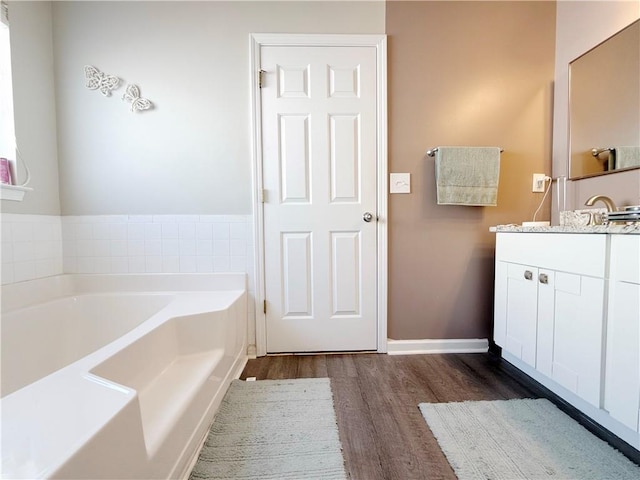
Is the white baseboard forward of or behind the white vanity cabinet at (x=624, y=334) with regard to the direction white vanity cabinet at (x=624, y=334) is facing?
forward

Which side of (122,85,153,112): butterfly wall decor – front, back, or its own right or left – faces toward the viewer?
front

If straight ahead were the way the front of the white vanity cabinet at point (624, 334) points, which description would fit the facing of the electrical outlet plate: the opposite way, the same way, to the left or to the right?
to the left

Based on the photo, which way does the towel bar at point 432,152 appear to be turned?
toward the camera

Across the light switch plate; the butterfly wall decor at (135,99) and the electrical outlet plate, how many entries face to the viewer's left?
0

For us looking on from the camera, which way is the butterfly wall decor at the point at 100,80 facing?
facing the viewer

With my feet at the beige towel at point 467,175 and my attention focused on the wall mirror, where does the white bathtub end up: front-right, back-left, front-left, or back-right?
back-right

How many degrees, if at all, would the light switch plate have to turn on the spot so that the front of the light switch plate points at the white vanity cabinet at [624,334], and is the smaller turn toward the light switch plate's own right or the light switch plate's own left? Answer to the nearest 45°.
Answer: approximately 45° to the light switch plate's own left
